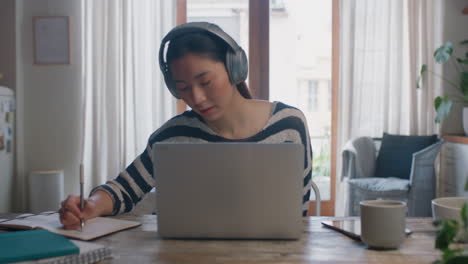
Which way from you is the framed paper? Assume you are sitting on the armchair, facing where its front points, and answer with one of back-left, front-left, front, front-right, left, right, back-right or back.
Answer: front-right

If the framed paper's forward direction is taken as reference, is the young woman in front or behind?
in front

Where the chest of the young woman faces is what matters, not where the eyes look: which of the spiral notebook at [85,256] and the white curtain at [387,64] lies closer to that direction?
the spiral notebook

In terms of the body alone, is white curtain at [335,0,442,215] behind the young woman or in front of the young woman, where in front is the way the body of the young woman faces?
behind

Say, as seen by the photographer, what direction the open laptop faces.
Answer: facing away from the viewer

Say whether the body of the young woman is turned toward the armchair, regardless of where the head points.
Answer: no

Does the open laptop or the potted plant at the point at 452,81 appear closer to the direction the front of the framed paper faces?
the open laptop

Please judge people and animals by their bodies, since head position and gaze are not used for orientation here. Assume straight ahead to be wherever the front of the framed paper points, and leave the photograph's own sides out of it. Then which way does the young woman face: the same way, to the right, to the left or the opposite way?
the same way

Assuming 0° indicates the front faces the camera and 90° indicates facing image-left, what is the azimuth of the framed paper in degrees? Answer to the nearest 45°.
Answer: approximately 0°

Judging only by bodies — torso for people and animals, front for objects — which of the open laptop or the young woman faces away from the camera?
the open laptop

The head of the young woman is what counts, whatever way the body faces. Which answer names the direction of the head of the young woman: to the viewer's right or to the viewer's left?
to the viewer's left

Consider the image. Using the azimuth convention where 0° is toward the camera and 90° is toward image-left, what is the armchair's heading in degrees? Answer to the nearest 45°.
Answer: approximately 45°

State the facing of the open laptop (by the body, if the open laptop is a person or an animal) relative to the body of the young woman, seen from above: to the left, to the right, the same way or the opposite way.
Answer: the opposite way

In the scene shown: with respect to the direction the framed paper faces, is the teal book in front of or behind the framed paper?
in front

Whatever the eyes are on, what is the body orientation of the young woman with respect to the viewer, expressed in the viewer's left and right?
facing the viewer

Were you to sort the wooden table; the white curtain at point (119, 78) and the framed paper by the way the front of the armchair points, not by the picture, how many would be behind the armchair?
0
